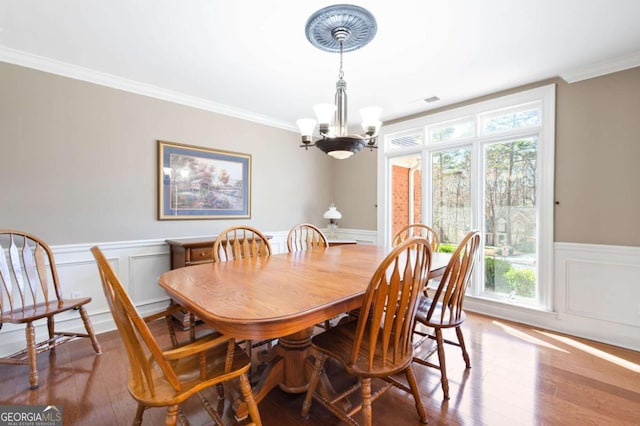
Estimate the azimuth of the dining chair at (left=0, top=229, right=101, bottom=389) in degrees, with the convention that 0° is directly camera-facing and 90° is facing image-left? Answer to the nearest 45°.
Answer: approximately 315°

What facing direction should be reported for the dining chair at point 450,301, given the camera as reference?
facing away from the viewer and to the left of the viewer

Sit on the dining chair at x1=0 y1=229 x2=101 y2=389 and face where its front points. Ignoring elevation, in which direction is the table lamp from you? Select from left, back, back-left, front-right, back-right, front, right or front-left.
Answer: front-left

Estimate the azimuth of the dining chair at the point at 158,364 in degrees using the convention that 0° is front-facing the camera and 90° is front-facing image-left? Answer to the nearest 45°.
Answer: approximately 225°

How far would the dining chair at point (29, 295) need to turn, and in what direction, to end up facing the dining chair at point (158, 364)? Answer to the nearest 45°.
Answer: approximately 45° to its right

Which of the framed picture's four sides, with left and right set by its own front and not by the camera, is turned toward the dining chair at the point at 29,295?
right

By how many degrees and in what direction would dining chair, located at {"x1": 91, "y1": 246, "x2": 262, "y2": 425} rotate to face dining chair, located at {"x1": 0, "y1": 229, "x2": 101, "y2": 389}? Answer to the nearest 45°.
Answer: approximately 90° to its left

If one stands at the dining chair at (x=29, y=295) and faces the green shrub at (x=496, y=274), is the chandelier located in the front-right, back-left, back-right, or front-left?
front-right

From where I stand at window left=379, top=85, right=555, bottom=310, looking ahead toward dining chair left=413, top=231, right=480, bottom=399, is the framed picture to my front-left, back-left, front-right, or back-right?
front-right

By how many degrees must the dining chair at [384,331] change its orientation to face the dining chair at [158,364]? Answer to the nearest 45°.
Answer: approximately 90° to its left

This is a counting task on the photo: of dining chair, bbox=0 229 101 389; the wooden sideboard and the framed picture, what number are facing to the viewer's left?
0

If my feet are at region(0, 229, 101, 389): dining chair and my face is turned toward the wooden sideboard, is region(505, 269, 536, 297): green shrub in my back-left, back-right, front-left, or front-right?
front-right

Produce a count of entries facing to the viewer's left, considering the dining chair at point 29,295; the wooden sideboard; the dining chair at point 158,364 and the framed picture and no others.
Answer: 0

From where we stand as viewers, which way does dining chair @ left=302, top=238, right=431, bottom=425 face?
facing away from the viewer and to the left of the viewer

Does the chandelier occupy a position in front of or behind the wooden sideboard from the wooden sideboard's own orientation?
in front
